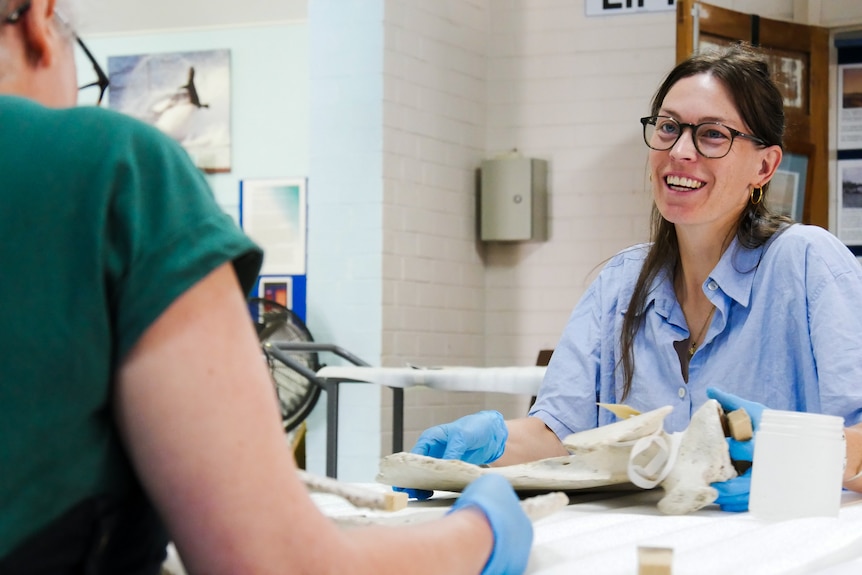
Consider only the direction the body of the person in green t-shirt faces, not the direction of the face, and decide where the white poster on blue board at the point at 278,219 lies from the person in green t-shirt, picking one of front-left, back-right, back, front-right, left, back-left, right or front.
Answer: front-left

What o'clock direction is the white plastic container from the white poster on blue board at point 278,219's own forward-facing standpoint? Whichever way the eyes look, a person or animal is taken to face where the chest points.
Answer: The white plastic container is roughly at 12 o'clock from the white poster on blue board.

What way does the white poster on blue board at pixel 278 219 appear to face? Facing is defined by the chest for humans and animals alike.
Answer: toward the camera

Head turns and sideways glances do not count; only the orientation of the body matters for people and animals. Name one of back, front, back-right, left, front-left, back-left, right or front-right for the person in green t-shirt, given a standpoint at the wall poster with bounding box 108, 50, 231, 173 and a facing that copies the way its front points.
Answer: front

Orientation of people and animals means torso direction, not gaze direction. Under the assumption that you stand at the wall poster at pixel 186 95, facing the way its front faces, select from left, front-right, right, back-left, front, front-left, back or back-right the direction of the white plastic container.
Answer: front

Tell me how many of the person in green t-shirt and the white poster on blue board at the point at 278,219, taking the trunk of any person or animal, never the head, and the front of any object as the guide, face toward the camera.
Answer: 1

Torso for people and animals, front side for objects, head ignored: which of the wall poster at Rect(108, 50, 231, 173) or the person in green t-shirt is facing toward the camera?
the wall poster

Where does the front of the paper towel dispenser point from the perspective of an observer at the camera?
facing the viewer and to the left of the viewer

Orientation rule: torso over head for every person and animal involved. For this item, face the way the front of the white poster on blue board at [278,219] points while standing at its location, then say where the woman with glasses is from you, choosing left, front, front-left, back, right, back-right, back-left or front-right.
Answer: front

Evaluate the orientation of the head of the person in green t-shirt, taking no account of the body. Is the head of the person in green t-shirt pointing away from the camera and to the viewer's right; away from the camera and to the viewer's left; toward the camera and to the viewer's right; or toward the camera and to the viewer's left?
away from the camera and to the viewer's right

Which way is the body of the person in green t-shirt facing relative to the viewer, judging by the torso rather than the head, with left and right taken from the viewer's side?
facing away from the viewer and to the right of the viewer

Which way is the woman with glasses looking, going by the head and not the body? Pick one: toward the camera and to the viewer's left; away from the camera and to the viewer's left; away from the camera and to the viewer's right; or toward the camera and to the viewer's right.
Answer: toward the camera and to the viewer's left

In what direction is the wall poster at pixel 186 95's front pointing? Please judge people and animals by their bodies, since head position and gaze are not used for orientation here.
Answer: toward the camera

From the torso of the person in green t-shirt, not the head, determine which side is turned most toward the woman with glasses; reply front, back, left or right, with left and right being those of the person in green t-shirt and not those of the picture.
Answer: front

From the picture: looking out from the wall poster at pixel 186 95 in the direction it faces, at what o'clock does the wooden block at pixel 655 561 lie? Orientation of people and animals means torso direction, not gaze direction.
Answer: The wooden block is roughly at 12 o'clock from the wall poster.

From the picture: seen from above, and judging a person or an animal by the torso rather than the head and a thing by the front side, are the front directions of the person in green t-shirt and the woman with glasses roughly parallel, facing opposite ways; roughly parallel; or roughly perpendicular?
roughly parallel, facing opposite ways

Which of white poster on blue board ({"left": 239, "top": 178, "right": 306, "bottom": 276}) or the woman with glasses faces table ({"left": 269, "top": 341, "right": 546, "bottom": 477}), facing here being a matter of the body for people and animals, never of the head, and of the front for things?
the white poster on blue board
